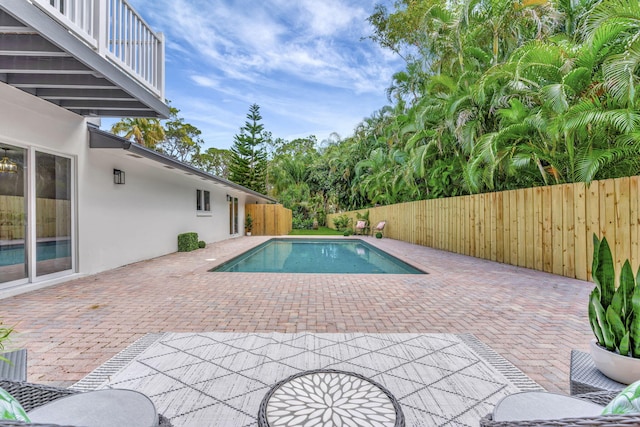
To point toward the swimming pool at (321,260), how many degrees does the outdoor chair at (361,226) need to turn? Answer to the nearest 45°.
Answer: approximately 45° to its left

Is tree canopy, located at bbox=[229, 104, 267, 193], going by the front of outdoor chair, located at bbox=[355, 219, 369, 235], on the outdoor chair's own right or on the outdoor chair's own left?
on the outdoor chair's own right

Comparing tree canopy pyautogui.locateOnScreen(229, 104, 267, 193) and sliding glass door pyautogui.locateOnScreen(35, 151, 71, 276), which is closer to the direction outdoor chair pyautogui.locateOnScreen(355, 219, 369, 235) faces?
the sliding glass door

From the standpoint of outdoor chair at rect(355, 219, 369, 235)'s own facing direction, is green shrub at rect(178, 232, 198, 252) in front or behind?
in front

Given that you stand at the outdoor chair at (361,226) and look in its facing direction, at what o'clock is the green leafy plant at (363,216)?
The green leafy plant is roughly at 5 o'clock from the outdoor chair.

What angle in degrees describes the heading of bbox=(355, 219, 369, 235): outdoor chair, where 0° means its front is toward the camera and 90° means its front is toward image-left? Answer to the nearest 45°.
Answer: approximately 45°

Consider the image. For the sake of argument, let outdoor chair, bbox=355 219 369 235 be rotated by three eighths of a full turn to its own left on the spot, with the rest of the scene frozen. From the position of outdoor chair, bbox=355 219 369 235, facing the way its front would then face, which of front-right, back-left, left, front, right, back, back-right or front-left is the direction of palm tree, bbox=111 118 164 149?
back

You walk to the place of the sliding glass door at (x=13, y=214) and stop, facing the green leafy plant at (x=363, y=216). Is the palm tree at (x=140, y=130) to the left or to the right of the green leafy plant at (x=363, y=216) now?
left

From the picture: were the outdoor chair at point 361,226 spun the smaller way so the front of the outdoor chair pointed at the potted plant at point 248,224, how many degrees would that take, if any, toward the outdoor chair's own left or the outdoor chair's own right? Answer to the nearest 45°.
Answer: approximately 45° to the outdoor chair's own right

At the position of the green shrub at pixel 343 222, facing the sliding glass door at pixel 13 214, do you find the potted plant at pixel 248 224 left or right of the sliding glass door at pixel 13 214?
right
